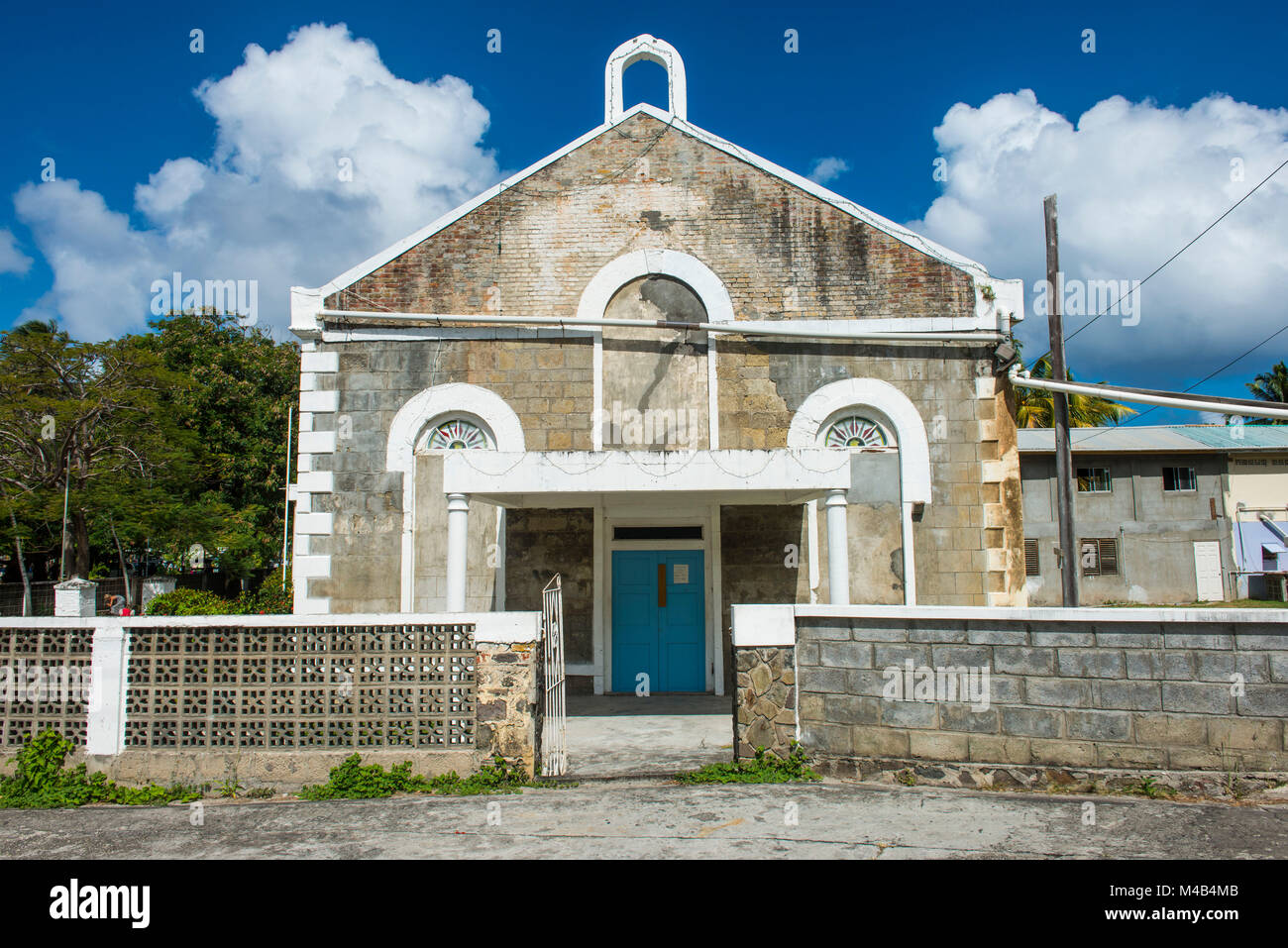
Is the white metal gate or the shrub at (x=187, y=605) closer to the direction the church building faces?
the white metal gate

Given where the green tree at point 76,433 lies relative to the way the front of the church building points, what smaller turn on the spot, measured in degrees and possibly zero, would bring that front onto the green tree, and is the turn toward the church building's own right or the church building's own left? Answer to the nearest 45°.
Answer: approximately 135° to the church building's own right

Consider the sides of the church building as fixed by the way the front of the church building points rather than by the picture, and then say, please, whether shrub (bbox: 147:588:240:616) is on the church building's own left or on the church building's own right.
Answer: on the church building's own right

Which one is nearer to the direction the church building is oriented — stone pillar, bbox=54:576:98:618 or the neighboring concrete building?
the stone pillar

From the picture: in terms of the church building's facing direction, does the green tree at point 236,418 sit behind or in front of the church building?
behind

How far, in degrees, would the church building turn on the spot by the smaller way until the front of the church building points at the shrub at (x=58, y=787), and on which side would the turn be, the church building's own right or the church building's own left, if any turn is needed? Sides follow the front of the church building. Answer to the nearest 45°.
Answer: approximately 45° to the church building's own right

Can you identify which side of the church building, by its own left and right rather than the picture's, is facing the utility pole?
left

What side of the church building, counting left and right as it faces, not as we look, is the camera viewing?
front

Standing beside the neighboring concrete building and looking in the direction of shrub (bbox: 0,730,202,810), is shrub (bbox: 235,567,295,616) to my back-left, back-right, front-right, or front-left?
front-right

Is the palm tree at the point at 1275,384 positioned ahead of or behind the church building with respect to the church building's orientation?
behind

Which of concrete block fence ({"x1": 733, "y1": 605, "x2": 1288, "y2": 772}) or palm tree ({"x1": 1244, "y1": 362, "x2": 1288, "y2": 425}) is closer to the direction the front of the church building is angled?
the concrete block fence

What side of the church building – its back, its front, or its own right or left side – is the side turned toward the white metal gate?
front

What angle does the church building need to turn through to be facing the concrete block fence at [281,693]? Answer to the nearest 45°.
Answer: approximately 45° to its right
